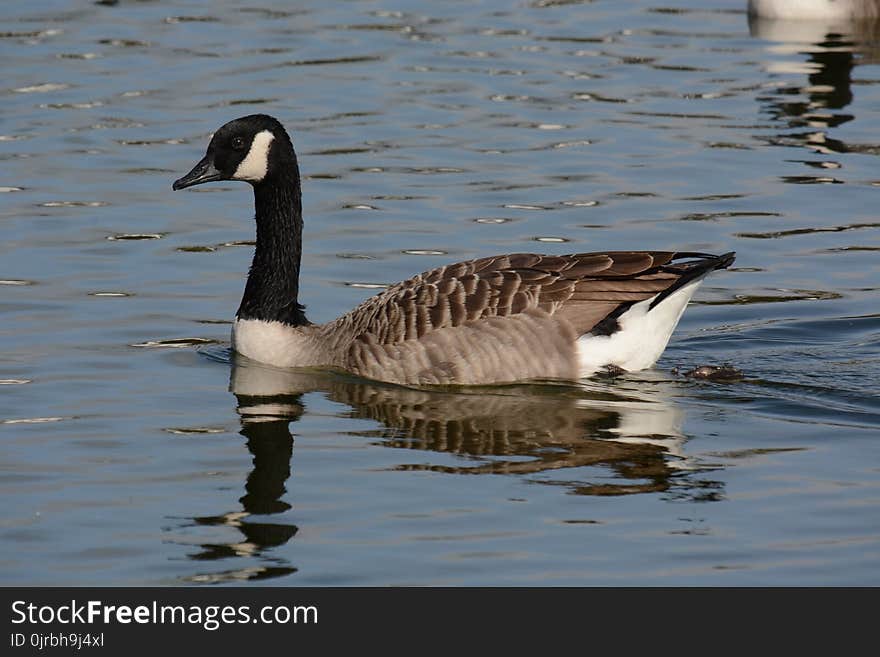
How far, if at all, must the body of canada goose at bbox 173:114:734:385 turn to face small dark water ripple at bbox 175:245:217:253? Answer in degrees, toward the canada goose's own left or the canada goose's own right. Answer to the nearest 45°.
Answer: approximately 45° to the canada goose's own right

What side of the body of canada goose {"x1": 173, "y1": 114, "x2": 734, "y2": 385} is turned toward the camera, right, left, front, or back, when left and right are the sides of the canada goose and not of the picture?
left

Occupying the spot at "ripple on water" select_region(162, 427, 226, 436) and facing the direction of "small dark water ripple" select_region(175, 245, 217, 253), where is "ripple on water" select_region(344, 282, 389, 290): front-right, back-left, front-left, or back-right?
front-right

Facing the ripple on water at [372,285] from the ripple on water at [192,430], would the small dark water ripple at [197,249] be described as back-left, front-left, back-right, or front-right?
front-left

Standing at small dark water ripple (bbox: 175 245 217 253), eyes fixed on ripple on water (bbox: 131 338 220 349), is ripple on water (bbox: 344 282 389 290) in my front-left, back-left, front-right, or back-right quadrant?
front-left

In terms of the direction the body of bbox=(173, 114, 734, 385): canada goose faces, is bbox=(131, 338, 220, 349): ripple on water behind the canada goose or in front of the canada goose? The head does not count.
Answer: in front

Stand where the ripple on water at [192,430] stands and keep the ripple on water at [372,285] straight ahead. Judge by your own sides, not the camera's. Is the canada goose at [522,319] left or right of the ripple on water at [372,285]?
right

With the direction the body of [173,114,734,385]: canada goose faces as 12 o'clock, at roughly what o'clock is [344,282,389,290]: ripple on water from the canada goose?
The ripple on water is roughly at 2 o'clock from the canada goose.
